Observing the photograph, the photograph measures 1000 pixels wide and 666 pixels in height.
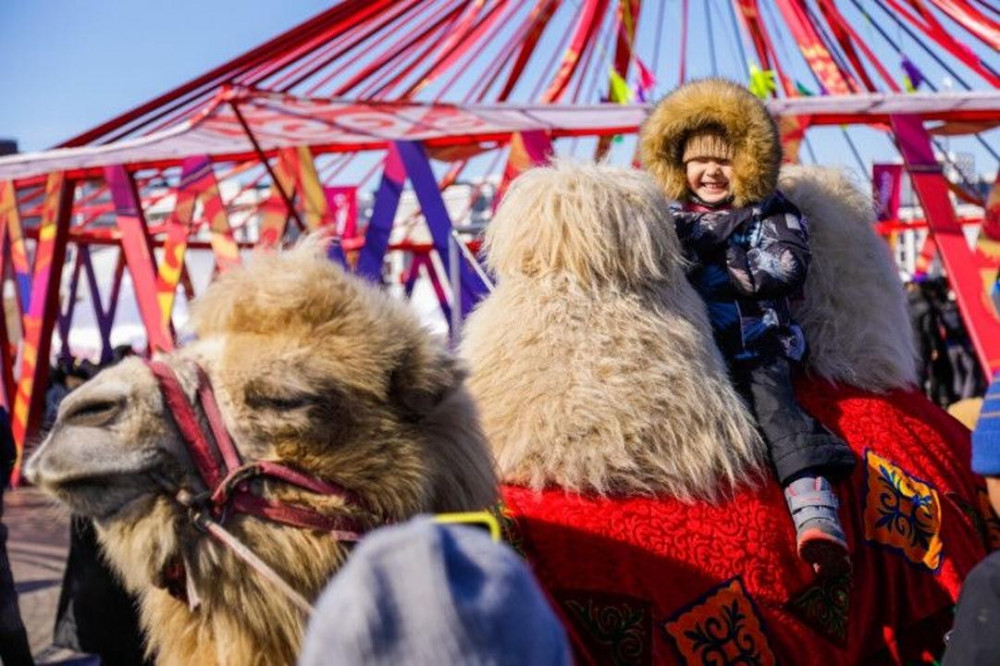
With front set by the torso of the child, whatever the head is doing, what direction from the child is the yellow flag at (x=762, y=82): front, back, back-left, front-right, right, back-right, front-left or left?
back-right

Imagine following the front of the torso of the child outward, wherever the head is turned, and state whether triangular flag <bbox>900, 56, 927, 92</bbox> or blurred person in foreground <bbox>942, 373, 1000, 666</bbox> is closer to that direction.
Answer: the blurred person in foreground

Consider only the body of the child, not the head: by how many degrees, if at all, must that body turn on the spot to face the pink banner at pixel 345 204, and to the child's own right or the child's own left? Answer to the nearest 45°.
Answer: approximately 90° to the child's own right

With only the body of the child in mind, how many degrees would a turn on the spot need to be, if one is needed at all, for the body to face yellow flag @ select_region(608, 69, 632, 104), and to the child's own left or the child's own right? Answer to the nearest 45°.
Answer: approximately 135° to the child's own right

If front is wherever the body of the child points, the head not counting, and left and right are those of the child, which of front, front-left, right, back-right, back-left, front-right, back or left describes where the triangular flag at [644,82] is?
back-right

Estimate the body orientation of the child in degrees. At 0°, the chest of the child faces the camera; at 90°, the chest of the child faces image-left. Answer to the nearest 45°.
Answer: approximately 45°

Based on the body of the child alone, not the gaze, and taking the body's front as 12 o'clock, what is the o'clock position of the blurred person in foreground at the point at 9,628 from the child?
The blurred person in foreground is roughly at 2 o'clock from the child.
